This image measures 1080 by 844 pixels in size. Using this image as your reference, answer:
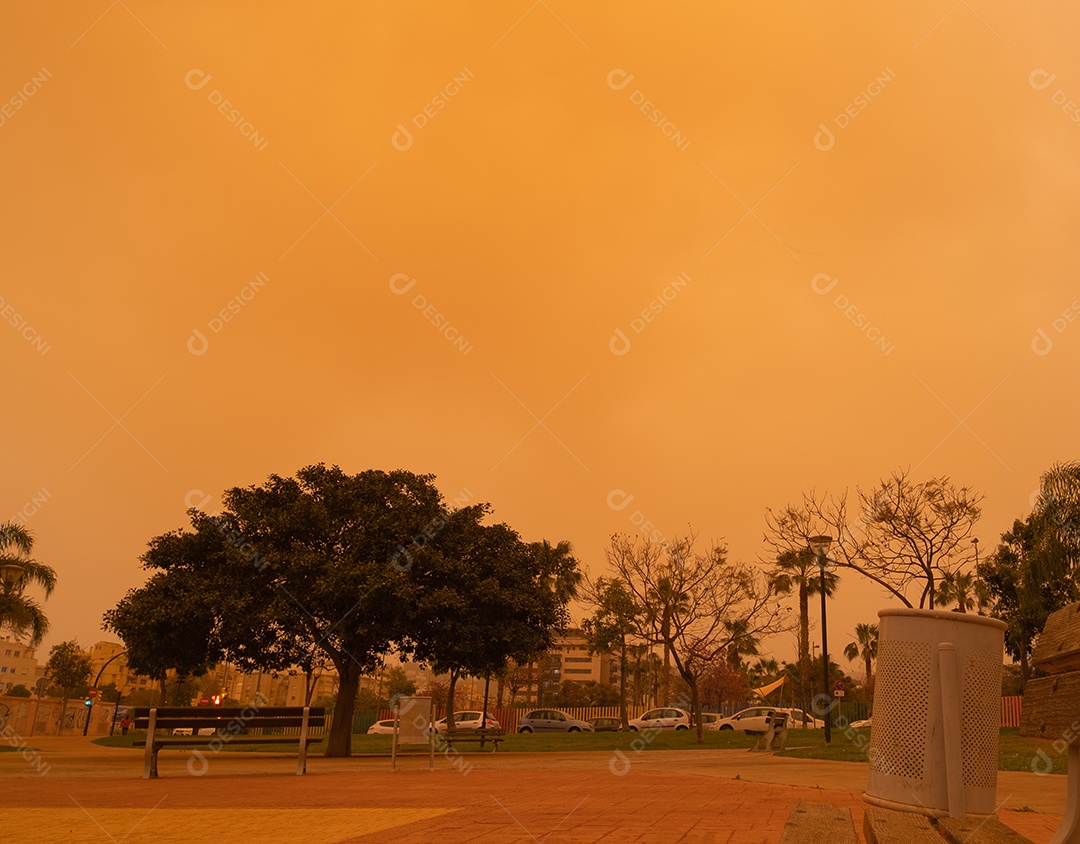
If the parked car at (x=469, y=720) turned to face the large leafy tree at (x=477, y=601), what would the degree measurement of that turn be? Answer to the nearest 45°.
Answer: approximately 90° to its left

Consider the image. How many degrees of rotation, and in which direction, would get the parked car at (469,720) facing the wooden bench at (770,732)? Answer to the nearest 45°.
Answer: approximately 90° to its left

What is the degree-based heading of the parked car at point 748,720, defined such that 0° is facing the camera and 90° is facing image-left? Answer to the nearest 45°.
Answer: approximately 90°

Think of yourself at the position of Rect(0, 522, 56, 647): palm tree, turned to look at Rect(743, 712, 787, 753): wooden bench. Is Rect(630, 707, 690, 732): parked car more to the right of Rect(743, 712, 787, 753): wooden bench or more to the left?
left

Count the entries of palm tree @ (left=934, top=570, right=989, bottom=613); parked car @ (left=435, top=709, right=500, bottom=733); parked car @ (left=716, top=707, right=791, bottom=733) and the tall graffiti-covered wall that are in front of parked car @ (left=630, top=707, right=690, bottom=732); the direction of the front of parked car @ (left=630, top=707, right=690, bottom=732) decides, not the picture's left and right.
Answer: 2

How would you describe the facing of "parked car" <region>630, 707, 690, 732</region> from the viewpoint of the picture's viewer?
facing to the left of the viewer

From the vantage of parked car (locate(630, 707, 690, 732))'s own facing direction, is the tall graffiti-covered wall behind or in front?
in front

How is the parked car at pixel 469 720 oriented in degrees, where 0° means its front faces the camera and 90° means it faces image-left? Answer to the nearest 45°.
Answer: approximately 90°

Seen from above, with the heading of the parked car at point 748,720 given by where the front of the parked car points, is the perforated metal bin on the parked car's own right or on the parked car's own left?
on the parked car's own left
